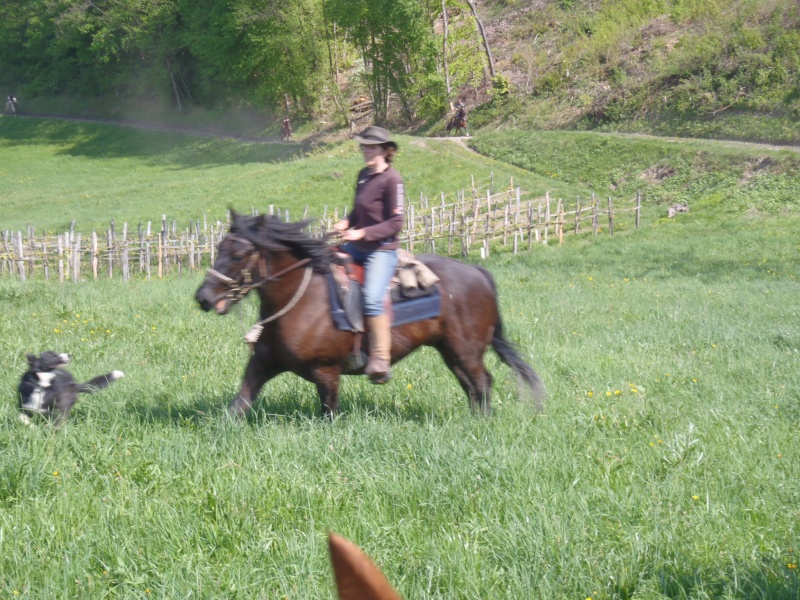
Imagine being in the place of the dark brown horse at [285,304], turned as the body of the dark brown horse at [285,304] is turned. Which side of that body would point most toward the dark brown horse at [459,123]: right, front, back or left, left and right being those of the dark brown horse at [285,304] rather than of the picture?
right

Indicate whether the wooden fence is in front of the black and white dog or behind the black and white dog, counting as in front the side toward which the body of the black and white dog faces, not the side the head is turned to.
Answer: behind

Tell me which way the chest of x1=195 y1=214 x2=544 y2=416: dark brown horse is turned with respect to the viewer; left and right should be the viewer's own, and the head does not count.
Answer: facing to the left of the viewer

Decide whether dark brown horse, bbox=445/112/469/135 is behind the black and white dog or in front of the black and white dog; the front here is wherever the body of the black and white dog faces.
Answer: behind

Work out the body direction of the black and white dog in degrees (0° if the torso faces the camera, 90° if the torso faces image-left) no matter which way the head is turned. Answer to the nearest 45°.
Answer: approximately 45°

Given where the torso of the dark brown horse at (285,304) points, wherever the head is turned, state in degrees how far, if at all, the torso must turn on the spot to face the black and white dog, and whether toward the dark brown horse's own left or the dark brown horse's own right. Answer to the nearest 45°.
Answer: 0° — it already faces it
